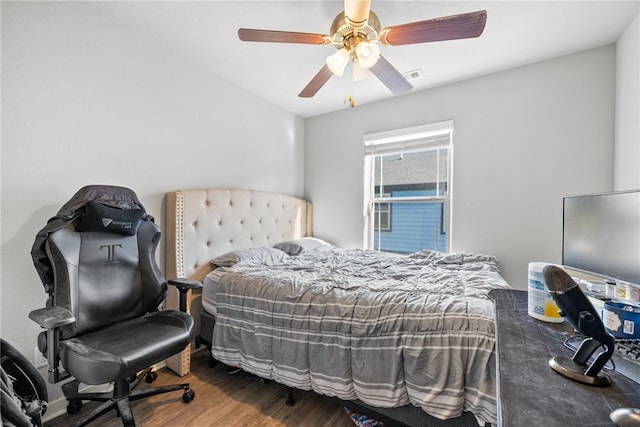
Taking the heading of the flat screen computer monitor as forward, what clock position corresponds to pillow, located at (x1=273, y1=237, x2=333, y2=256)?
The pillow is roughly at 2 o'clock from the flat screen computer monitor.

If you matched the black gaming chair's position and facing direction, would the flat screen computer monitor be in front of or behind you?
in front

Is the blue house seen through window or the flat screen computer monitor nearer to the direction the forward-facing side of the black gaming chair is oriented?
the flat screen computer monitor

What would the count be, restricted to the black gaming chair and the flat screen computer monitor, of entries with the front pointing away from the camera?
0

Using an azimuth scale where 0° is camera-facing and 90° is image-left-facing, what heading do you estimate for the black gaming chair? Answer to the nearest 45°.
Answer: approximately 315°

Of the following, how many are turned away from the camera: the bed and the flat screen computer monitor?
0

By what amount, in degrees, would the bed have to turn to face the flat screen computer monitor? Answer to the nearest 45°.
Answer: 0° — it already faces it

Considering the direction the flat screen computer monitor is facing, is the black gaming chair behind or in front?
in front
